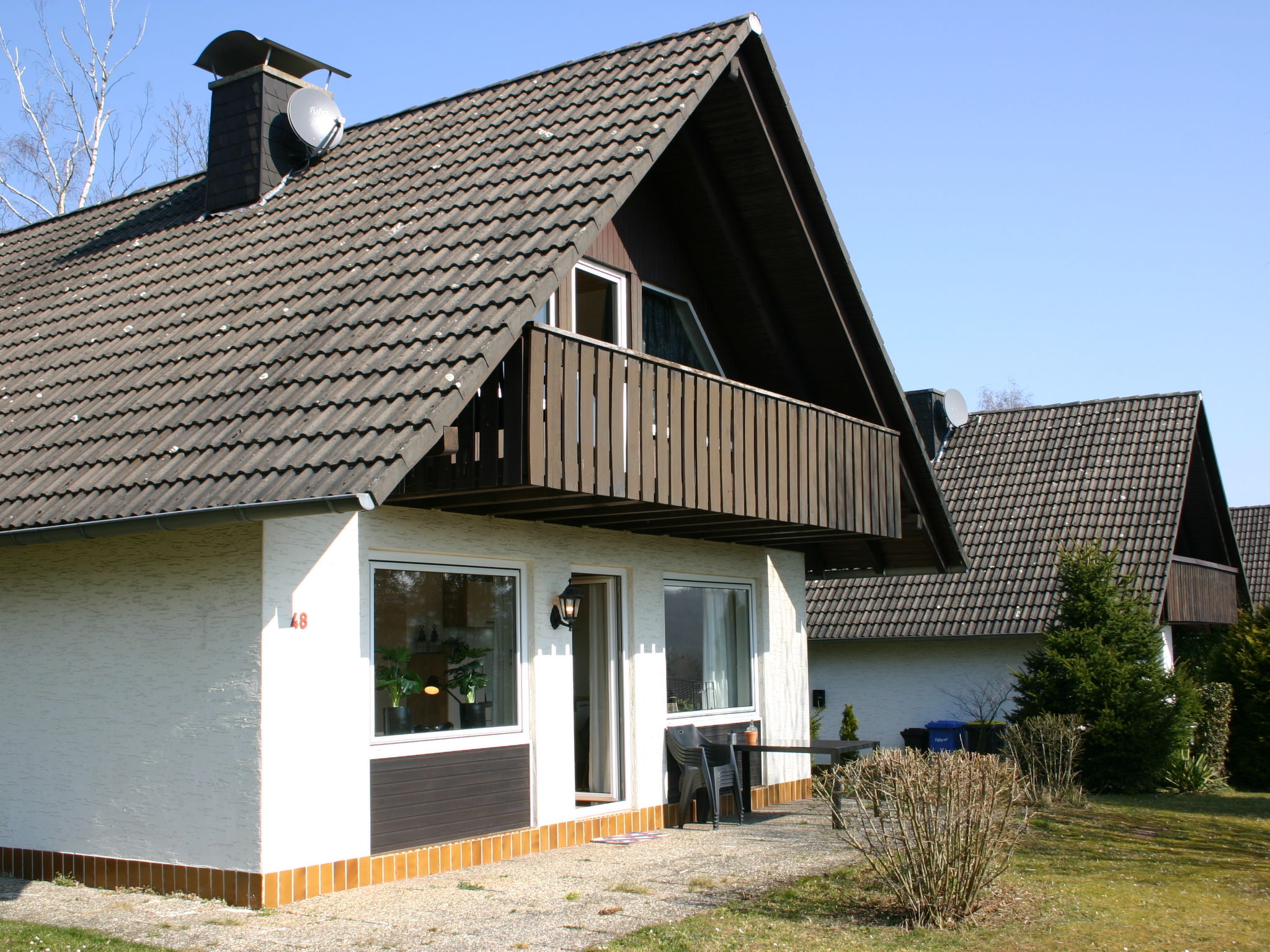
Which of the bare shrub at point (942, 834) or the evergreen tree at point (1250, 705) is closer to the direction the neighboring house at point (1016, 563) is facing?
the evergreen tree

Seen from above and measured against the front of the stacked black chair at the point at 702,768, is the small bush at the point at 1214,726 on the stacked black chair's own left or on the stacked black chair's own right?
on the stacked black chair's own left

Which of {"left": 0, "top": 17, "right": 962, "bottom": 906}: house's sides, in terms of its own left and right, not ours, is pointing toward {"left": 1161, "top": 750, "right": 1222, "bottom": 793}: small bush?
left

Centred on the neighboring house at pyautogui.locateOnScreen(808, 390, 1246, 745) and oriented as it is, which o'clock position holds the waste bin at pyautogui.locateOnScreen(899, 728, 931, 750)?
The waste bin is roughly at 4 o'clock from the neighboring house.

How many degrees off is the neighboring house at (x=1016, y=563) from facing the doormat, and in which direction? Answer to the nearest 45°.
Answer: approximately 90° to its right

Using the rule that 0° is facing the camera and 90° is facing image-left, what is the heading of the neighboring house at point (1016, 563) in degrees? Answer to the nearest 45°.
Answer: approximately 270°

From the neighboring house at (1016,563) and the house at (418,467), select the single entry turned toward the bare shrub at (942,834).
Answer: the house

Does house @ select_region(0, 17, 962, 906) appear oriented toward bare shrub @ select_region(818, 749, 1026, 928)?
yes

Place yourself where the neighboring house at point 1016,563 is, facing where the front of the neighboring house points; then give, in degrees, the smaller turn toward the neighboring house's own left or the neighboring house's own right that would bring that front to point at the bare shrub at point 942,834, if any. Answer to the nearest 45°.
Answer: approximately 90° to the neighboring house's own right
